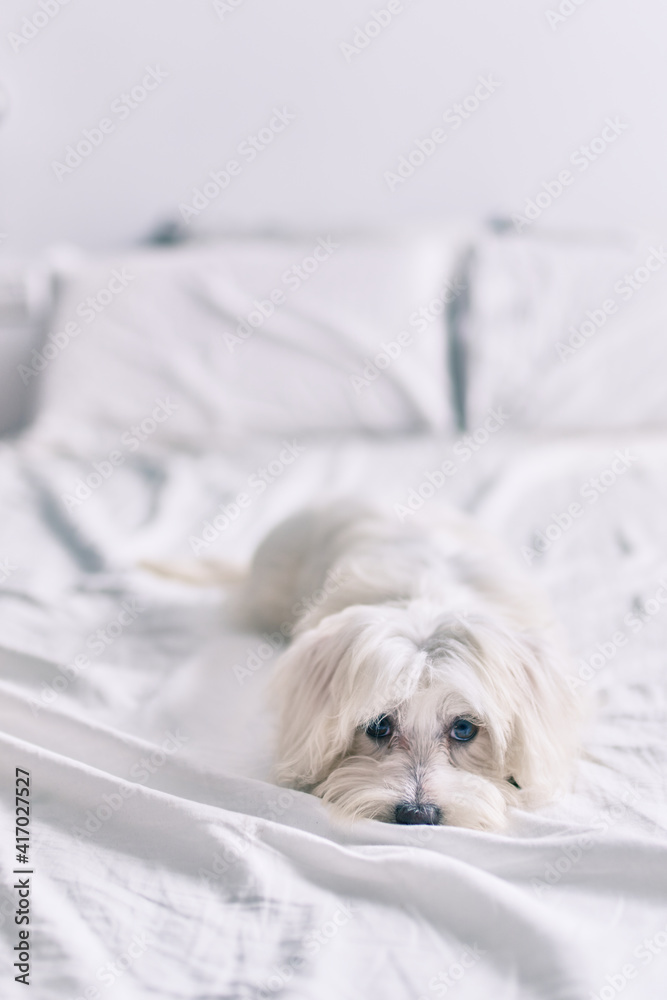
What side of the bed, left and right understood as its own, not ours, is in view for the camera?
front

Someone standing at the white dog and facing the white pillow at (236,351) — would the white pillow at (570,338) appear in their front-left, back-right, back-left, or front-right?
front-right

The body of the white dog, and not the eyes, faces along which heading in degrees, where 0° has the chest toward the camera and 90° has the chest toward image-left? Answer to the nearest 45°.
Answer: approximately 0°

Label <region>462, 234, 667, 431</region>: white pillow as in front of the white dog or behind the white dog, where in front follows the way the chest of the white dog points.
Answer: behind
